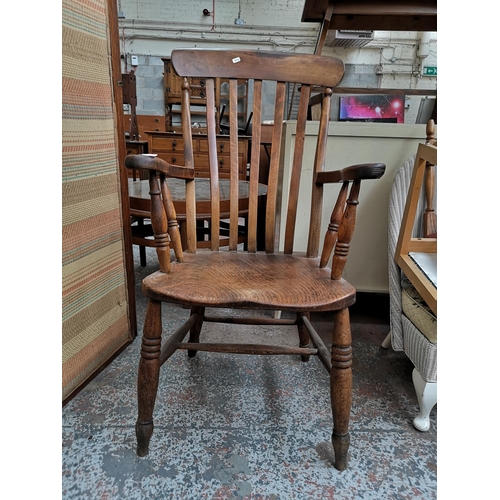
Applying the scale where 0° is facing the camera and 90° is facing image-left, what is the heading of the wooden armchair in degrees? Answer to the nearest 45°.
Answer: approximately 0°

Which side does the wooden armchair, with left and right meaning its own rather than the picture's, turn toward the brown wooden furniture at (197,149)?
back
